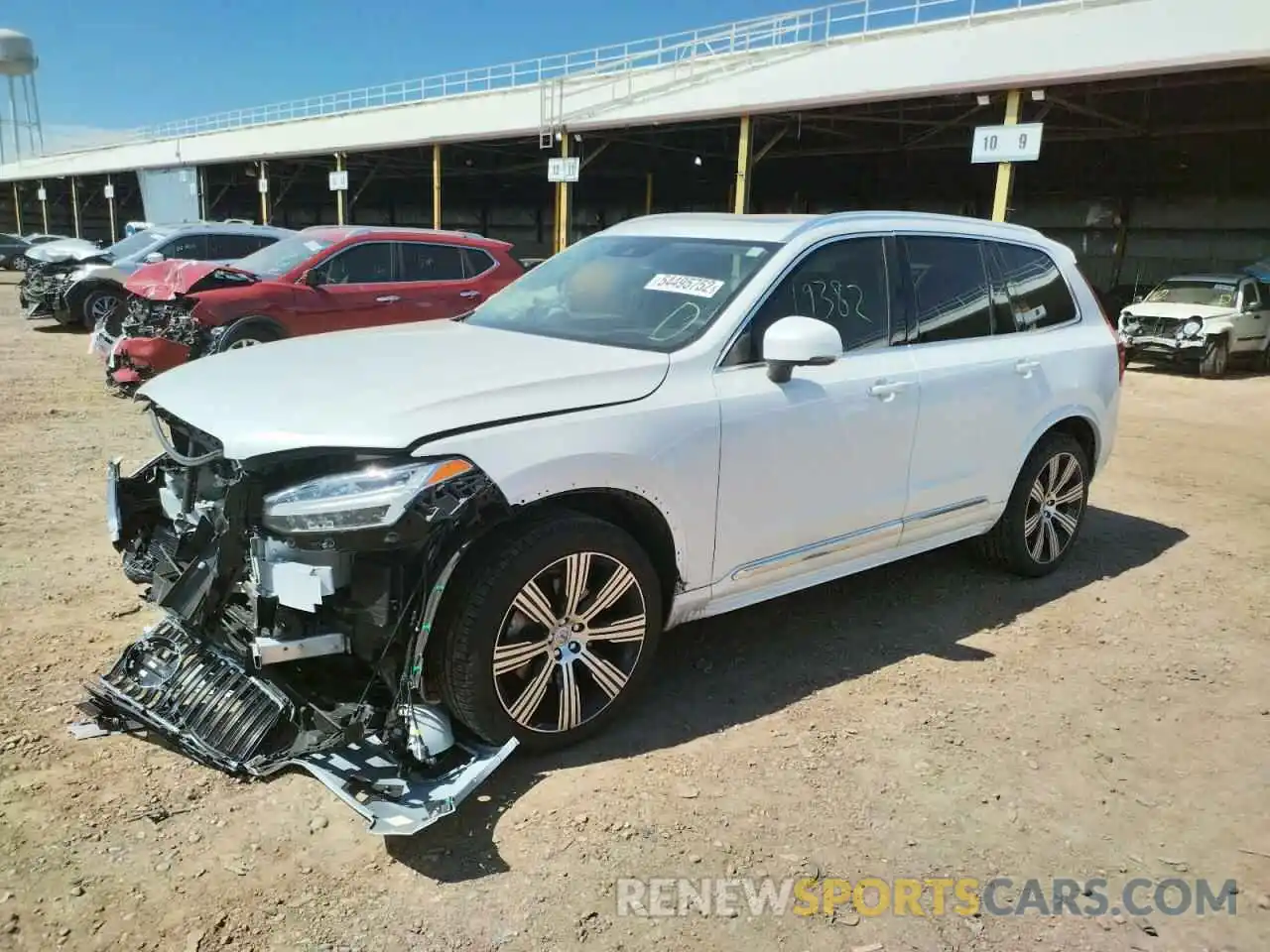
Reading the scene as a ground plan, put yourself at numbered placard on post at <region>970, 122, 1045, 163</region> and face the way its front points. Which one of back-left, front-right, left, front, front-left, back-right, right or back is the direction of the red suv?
front-right

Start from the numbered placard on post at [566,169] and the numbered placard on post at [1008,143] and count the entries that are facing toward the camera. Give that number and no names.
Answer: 2

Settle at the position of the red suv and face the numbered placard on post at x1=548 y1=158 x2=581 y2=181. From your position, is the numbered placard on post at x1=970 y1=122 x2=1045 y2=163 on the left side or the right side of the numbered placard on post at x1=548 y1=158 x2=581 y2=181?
right

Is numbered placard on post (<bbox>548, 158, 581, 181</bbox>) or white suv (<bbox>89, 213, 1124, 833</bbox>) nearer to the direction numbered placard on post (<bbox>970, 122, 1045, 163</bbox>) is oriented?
the white suv

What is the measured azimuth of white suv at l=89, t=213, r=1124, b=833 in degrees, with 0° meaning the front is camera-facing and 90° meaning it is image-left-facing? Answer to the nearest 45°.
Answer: approximately 45°

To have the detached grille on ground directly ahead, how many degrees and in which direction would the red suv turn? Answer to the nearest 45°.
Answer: approximately 45° to its left

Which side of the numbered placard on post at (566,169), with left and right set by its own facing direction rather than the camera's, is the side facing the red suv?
front

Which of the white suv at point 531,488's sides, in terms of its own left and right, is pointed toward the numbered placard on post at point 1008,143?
back

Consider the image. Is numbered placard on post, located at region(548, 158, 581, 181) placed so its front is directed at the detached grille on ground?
yes

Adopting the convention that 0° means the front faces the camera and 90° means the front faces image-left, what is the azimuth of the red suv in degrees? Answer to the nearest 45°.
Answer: approximately 45°
